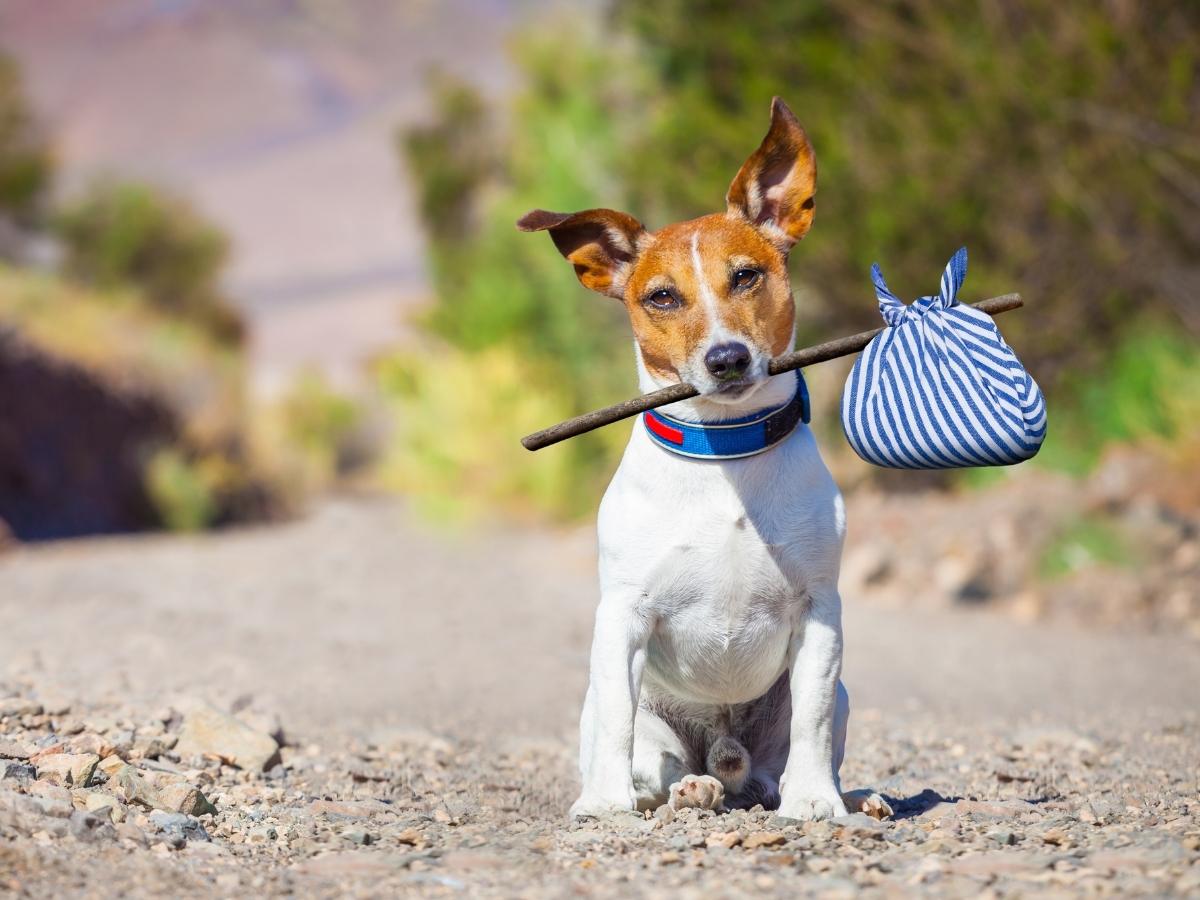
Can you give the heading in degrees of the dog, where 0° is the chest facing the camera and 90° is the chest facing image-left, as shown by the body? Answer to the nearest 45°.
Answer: approximately 0°

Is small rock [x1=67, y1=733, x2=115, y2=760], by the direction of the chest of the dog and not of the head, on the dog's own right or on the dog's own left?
on the dog's own right

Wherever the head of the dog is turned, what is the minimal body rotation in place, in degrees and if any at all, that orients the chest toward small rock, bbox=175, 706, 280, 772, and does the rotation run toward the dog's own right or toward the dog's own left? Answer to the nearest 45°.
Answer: approximately 135° to the dog's own right

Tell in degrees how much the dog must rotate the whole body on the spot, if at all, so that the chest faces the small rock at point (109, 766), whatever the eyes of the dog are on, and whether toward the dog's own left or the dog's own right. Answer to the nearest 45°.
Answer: approximately 90° to the dog's own right

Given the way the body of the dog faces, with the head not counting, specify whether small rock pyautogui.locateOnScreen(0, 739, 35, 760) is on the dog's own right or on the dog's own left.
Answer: on the dog's own right

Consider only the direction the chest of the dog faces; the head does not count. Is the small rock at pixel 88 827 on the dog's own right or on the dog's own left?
on the dog's own right

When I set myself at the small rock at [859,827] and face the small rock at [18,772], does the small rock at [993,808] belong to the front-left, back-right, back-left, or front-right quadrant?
back-right

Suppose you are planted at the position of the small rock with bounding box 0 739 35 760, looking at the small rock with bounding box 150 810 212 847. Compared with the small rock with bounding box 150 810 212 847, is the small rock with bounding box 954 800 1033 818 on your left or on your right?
left

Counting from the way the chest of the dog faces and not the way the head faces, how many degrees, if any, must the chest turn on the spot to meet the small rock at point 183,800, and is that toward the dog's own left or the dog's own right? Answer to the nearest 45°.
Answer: approximately 90° to the dog's own right
